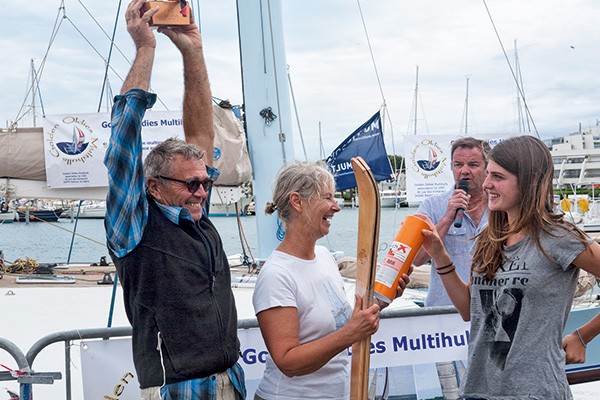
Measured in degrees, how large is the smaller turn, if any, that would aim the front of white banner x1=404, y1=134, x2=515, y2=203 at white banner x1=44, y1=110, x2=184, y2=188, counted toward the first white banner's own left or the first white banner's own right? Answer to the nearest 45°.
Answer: approximately 45° to the first white banner's own right

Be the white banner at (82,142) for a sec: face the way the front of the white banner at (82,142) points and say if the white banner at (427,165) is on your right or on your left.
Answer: on your left

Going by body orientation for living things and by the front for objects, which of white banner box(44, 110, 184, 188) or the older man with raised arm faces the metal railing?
the white banner

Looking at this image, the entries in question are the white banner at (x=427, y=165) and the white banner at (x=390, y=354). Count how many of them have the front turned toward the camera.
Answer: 2

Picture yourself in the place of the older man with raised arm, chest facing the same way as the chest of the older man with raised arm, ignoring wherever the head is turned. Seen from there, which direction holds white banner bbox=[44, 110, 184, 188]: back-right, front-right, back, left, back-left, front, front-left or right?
back-left

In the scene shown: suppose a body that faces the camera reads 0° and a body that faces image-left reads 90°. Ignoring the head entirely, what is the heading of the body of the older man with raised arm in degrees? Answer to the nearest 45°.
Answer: approximately 315°

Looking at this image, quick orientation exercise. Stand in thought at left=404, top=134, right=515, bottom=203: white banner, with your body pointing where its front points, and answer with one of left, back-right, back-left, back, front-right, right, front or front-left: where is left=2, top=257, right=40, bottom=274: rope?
front-right

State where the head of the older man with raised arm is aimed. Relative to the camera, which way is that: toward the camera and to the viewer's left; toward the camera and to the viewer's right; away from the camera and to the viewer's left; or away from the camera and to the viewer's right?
toward the camera and to the viewer's right

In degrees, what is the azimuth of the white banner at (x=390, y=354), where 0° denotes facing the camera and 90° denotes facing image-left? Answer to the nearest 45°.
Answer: approximately 0°

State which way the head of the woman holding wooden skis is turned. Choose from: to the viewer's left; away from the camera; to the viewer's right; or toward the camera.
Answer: to the viewer's right

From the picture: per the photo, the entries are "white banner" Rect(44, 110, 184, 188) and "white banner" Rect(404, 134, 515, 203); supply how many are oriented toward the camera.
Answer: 2

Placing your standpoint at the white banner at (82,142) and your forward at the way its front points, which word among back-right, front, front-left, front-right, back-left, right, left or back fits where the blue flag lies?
left

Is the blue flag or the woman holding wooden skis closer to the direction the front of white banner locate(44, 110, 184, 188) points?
the woman holding wooden skis
